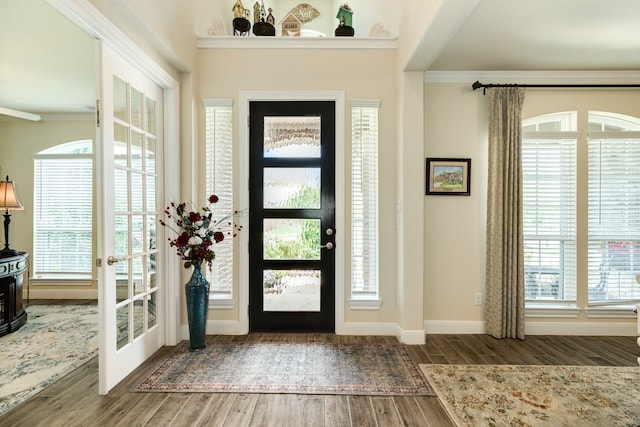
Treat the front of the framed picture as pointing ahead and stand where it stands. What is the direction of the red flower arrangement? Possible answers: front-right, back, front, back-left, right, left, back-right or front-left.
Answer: front-right

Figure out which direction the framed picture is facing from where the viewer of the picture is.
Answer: facing the viewer

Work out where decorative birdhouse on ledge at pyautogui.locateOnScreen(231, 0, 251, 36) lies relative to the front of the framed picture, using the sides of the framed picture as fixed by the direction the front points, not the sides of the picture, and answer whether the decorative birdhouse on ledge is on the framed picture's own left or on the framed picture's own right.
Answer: on the framed picture's own right

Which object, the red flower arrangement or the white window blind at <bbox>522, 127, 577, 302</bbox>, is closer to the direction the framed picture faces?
the red flower arrangement

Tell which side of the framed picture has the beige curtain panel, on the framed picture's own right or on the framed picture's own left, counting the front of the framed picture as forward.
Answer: on the framed picture's own left

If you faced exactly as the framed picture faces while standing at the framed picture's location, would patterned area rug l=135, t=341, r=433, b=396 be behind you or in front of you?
in front

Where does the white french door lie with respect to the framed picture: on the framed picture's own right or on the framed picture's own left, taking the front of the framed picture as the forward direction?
on the framed picture's own right

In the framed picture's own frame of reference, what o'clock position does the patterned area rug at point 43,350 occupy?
The patterned area rug is roughly at 2 o'clock from the framed picture.

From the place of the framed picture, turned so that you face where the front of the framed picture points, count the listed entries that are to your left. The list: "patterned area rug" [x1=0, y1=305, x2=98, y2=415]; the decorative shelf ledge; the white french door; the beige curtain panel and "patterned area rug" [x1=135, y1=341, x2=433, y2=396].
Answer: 1
